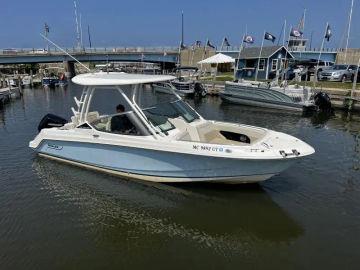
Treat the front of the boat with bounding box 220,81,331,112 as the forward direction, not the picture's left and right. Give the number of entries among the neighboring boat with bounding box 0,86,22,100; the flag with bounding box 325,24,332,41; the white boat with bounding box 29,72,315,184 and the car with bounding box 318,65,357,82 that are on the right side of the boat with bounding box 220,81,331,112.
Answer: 2

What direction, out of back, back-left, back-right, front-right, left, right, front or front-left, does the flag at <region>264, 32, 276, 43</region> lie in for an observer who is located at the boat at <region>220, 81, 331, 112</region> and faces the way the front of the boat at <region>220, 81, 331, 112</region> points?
front-right

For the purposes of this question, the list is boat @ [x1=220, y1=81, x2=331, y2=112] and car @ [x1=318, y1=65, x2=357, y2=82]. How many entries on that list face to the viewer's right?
0

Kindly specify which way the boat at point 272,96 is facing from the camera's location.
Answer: facing away from the viewer and to the left of the viewer

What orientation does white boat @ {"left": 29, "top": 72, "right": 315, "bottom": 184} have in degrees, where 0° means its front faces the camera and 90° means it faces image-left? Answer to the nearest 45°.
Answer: approximately 315°

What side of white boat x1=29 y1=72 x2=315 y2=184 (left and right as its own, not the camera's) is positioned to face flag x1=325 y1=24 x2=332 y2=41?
left

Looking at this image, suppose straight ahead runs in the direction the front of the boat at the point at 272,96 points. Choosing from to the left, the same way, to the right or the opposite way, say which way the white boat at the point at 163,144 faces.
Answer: the opposite way

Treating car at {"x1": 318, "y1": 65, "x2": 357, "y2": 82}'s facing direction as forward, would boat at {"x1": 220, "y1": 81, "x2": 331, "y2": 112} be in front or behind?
in front

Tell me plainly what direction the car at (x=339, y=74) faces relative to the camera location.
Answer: facing the viewer and to the left of the viewer

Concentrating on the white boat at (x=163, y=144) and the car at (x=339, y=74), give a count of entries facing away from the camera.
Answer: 0

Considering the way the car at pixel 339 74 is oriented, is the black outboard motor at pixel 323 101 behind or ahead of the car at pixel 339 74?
ahead

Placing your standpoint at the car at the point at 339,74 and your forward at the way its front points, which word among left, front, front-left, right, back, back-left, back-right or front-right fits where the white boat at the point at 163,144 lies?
front-left
